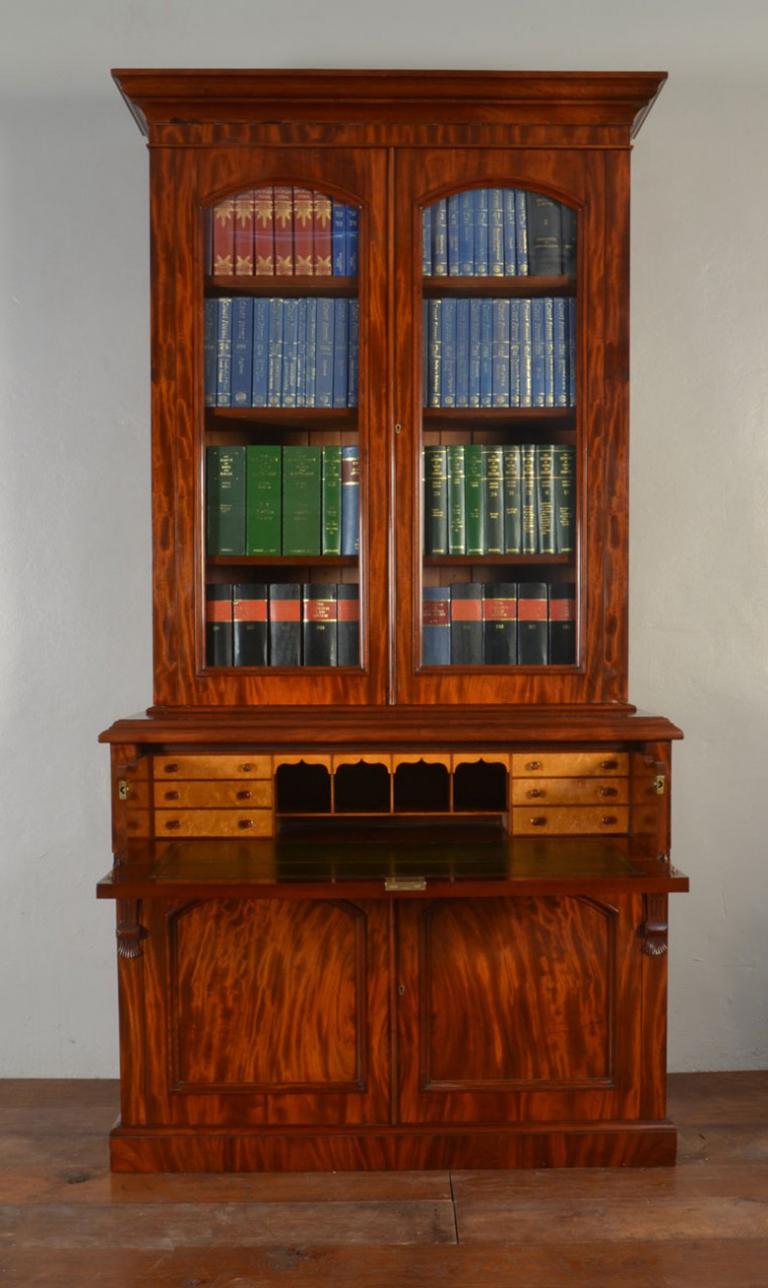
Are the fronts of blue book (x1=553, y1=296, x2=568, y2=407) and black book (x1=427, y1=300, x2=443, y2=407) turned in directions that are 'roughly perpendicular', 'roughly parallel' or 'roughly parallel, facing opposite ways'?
roughly parallel

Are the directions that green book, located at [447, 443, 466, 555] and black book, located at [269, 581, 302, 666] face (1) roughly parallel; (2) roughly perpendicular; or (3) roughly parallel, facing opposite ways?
roughly parallel

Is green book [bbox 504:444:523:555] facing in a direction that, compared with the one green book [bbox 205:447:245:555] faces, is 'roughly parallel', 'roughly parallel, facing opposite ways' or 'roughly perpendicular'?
roughly parallel

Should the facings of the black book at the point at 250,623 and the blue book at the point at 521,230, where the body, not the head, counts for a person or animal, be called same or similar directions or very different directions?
same or similar directions

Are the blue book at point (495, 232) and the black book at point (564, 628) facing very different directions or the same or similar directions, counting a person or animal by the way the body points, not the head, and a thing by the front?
same or similar directions
